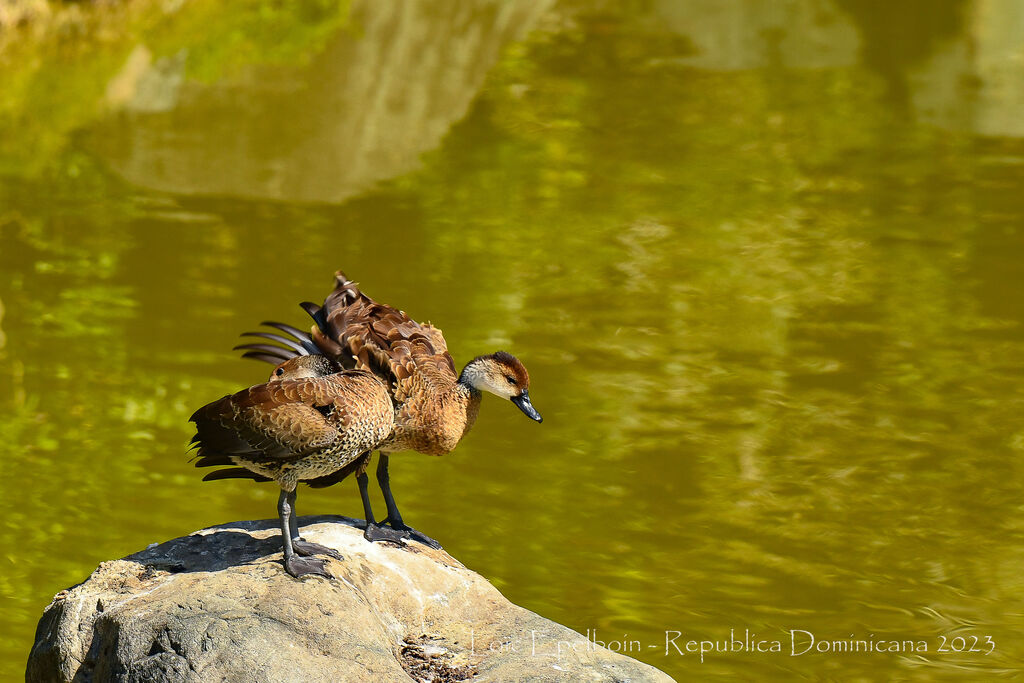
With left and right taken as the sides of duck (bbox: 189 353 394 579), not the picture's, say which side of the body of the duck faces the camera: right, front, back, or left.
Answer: right

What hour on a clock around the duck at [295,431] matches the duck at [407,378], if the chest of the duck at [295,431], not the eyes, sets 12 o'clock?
the duck at [407,378] is roughly at 10 o'clock from the duck at [295,431].
